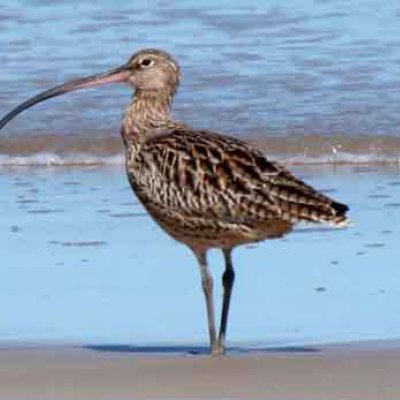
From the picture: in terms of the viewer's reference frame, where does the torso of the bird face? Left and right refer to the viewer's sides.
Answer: facing to the left of the viewer
